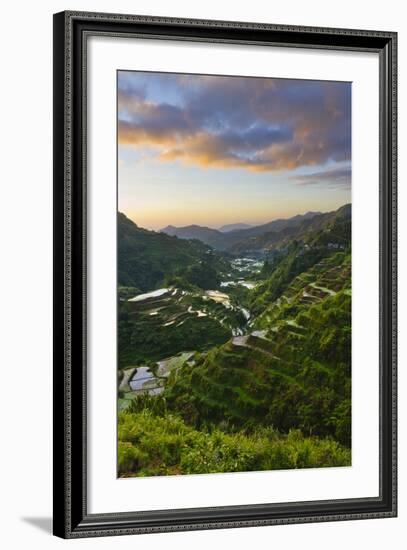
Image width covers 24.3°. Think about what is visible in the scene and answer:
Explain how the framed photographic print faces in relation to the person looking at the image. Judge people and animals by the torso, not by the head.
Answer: facing the viewer and to the right of the viewer
